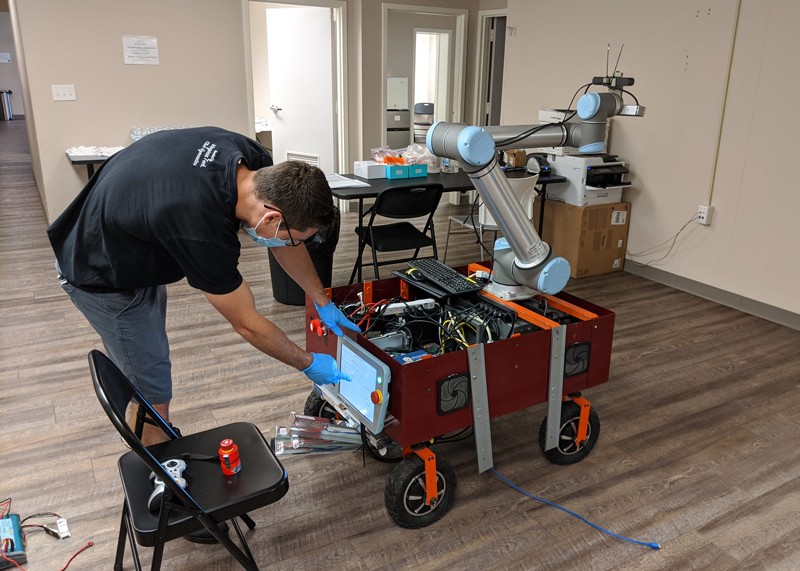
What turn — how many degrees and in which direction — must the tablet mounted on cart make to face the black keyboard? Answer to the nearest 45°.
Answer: approximately 180°

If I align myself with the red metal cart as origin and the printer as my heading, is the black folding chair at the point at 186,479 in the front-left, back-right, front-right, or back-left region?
back-left

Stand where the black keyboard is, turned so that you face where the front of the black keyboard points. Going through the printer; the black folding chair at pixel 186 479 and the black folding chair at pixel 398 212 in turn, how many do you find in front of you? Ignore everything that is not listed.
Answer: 1

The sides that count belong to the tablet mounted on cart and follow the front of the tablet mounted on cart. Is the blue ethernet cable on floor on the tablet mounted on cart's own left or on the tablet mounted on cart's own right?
on the tablet mounted on cart's own left

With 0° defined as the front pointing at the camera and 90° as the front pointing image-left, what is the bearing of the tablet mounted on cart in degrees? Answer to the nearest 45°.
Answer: approximately 45°

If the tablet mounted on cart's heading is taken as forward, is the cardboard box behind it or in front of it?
behind

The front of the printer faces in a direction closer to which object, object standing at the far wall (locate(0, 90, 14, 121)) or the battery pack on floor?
the battery pack on floor

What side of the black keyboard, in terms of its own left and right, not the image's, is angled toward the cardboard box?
back

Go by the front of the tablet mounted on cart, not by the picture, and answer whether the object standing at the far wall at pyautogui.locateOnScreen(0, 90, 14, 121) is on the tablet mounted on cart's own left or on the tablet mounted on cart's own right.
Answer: on the tablet mounted on cart's own right

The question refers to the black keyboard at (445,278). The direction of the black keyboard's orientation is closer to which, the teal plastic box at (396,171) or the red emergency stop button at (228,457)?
the red emergency stop button

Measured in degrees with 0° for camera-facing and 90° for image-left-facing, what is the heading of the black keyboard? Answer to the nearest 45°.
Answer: approximately 45°

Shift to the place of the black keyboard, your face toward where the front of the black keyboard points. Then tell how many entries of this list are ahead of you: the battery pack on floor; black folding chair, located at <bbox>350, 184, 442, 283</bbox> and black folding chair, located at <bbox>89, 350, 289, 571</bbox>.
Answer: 2
